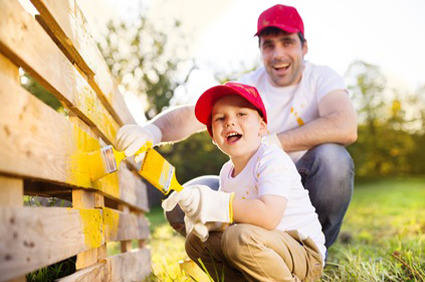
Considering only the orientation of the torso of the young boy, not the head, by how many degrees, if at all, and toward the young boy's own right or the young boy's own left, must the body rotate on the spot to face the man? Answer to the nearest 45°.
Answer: approximately 180°

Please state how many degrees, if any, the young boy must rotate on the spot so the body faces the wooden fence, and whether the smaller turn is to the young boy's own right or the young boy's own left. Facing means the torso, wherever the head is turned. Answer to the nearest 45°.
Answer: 0° — they already face it

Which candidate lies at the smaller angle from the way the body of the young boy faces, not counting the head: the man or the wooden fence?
the wooden fence

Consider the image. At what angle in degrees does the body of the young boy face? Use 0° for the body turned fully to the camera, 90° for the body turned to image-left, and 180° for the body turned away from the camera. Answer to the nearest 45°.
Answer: approximately 45°
